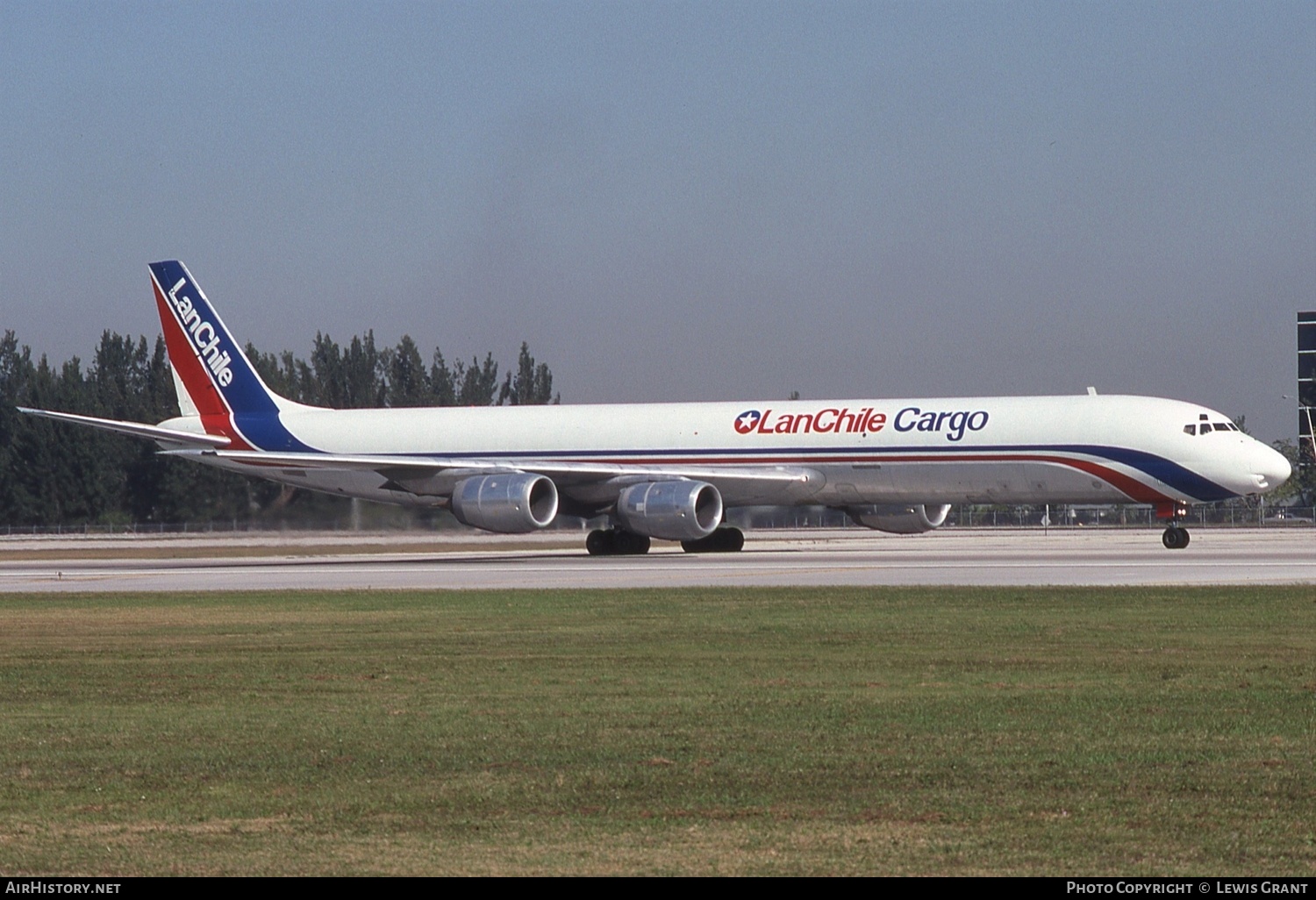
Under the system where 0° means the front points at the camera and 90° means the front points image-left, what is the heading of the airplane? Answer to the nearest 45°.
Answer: approximately 315°
